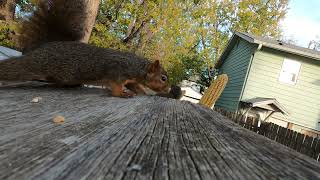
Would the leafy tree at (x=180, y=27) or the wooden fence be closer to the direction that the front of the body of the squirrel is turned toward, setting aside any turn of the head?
the wooden fence

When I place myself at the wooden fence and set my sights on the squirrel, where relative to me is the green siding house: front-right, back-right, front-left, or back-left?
back-right

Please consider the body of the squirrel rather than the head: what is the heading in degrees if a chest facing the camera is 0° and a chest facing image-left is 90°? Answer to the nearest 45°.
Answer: approximately 270°

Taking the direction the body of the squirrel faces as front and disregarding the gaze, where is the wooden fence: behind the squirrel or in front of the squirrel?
in front
